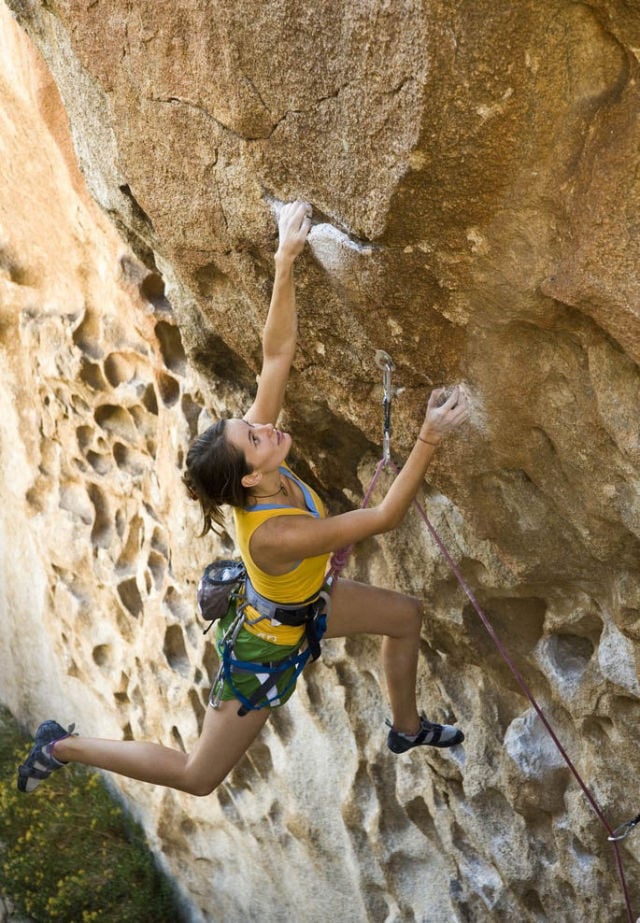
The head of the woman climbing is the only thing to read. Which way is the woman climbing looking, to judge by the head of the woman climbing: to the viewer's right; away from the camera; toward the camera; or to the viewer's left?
to the viewer's right

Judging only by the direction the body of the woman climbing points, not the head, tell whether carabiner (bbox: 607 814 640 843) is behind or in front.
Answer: in front

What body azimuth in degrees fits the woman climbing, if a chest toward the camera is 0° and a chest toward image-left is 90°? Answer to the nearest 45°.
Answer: approximately 270°
